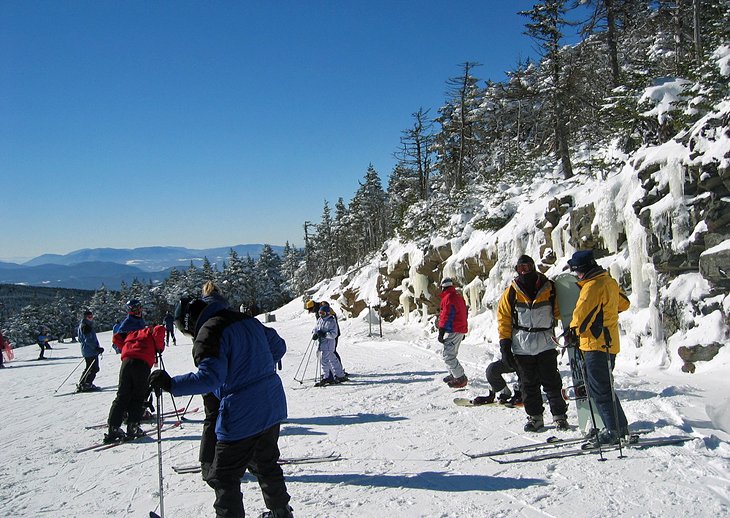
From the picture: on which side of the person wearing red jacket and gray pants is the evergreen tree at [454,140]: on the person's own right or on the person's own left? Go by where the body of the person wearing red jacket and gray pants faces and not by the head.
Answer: on the person's own right

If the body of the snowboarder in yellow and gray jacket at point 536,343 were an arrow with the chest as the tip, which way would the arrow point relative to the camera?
toward the camera

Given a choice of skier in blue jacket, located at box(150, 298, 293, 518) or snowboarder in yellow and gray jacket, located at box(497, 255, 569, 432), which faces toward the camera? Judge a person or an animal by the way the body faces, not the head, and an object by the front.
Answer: the snowboarder in yellow and gray jacket

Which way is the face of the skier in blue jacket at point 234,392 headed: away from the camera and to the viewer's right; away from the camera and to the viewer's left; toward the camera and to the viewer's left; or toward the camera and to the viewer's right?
away from the camera and to the viewer's left

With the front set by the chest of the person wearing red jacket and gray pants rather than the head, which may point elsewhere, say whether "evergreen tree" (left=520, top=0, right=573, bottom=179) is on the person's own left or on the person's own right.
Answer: on the person's own right

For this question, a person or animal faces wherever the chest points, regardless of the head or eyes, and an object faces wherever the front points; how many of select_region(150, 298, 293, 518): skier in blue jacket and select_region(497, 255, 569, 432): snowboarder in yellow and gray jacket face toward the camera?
1

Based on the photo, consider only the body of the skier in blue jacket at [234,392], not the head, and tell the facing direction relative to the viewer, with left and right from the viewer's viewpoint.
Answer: facing away from the viewer and to the left of the viewer

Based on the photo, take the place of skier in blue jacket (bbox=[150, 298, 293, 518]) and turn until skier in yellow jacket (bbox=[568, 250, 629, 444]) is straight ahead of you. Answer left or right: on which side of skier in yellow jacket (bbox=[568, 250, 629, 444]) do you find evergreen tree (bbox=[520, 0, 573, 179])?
left

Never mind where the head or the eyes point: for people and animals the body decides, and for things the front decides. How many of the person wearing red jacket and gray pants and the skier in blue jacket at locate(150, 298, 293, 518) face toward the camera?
0

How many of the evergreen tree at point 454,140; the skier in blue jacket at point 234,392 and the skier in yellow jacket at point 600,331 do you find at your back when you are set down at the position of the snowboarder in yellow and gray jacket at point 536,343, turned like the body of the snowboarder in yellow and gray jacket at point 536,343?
1

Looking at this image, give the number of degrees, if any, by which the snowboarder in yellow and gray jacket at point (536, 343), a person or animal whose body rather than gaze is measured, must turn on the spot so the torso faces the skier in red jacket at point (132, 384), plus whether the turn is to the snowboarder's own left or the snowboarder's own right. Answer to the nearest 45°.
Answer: approximately 90° to the snowboarder's own right
